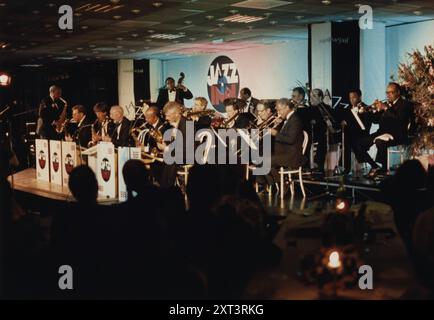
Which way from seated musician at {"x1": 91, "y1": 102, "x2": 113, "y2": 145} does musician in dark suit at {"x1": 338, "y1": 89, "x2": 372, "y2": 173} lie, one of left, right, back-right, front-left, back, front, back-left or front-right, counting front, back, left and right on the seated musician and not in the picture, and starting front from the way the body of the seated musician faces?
back-left

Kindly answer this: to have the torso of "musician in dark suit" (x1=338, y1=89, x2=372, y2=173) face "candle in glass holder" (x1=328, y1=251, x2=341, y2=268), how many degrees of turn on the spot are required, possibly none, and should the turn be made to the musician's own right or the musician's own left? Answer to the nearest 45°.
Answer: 0° — they already face it

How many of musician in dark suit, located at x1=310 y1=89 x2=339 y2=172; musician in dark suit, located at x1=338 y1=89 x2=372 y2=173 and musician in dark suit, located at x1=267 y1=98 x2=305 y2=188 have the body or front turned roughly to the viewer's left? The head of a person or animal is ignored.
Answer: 2

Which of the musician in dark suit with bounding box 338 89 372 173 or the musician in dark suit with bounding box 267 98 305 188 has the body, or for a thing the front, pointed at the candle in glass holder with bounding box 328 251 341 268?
the musician in dark suit with bounding box 338 89 372 173

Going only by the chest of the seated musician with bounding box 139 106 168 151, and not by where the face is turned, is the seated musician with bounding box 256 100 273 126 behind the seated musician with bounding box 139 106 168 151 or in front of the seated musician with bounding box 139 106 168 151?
behind

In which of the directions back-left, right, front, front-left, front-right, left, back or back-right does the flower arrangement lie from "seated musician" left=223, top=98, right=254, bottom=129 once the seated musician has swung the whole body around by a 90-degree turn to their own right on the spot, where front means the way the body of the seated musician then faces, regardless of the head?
back-right

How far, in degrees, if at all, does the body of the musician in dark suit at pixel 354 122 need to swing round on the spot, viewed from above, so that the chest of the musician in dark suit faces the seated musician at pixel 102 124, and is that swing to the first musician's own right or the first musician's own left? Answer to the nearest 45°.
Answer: approximately 45° to the first musician's own right

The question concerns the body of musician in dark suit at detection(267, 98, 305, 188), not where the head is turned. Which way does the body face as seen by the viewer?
to the viewer's left

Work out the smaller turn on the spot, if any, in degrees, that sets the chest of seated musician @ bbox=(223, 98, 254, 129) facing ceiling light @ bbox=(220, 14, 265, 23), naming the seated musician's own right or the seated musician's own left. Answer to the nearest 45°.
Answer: approximately 135° to the seated musician's own right

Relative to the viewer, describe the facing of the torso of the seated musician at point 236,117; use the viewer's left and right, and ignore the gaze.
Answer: facing the viewer and to the left of the viewer
